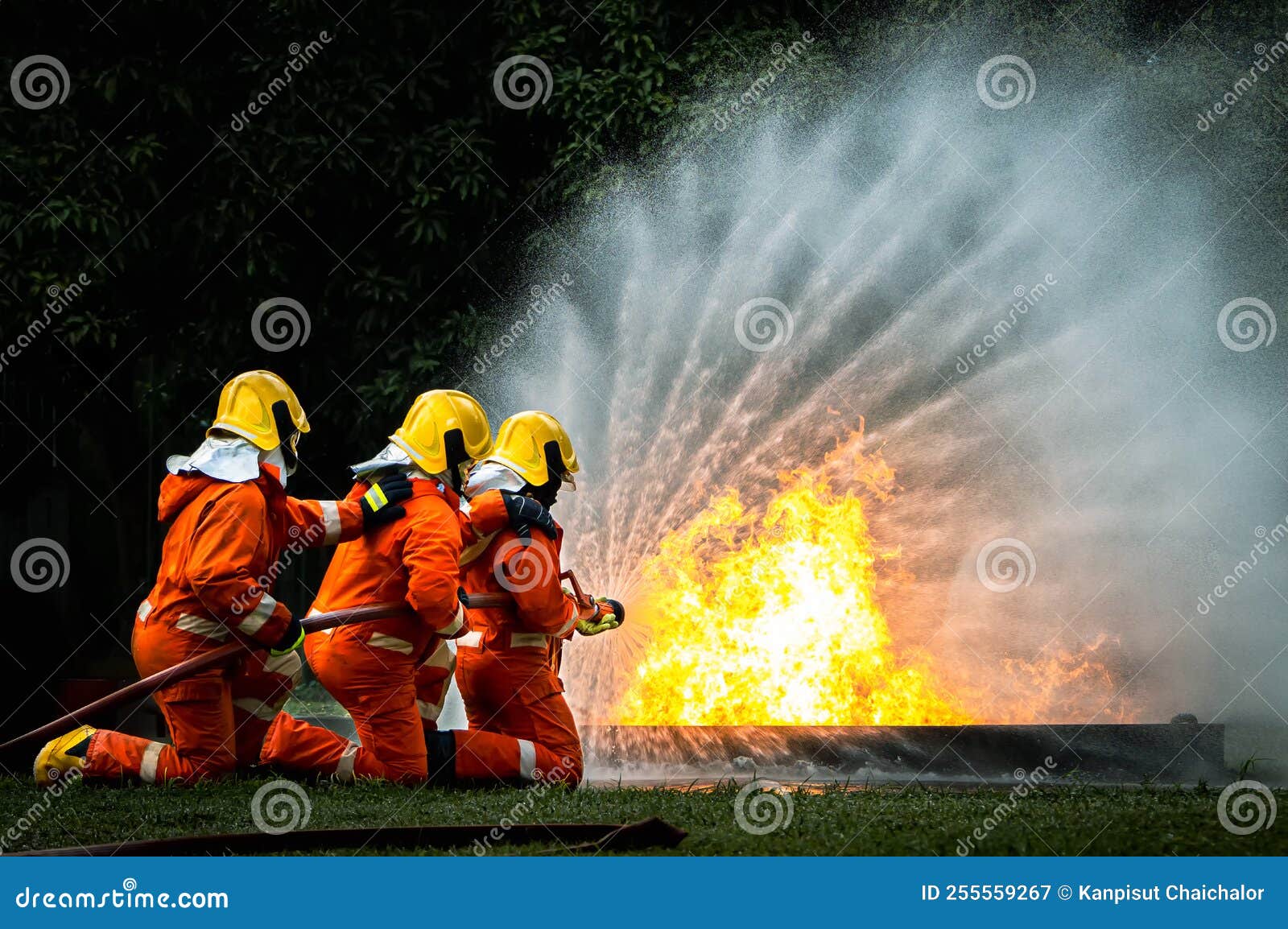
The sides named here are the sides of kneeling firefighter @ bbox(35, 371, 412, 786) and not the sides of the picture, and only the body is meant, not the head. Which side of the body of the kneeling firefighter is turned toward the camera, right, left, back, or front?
right

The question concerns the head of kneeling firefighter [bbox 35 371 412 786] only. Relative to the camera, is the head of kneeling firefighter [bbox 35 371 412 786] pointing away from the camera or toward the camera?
away from the camera

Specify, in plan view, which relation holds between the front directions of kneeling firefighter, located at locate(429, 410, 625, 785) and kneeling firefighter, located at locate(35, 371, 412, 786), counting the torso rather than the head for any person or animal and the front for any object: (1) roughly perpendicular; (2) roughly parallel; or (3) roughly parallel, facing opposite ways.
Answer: roughly parallel

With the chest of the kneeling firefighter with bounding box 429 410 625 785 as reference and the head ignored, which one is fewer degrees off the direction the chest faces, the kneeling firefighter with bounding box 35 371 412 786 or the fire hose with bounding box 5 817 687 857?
the fire hose

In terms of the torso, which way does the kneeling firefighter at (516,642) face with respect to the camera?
to the viewer's right

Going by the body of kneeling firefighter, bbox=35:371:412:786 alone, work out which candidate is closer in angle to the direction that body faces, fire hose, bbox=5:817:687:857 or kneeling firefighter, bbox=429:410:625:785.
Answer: the kneeling firefighter

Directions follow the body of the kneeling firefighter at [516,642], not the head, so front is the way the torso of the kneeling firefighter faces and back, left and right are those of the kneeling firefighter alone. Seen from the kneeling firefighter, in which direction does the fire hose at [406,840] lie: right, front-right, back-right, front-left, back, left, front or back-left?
right

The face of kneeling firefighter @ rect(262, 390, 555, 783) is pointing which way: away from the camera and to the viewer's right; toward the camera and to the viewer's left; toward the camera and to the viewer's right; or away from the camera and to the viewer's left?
away from the camera and to the viewer's right

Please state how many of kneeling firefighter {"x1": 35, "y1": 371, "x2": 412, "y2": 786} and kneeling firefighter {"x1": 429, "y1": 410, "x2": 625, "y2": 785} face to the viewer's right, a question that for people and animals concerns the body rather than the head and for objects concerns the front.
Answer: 2

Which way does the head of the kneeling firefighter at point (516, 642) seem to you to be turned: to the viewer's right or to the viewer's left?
to the viewer's right

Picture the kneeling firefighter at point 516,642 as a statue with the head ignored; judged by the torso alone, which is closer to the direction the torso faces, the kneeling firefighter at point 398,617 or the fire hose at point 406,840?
the fire hose
